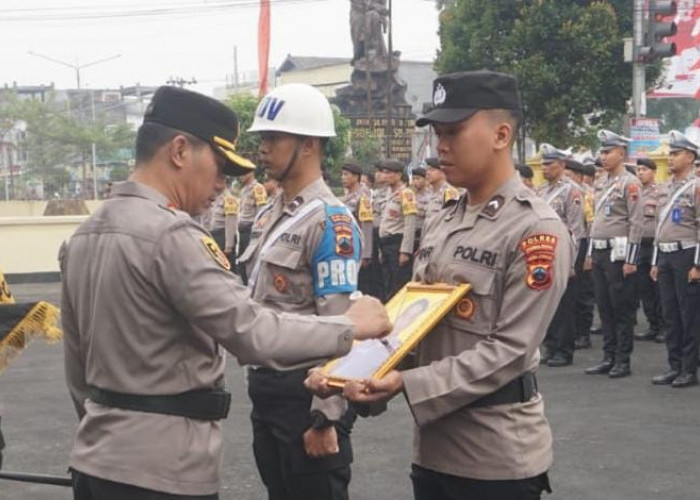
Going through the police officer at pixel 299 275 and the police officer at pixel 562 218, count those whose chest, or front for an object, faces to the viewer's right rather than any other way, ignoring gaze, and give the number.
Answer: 0

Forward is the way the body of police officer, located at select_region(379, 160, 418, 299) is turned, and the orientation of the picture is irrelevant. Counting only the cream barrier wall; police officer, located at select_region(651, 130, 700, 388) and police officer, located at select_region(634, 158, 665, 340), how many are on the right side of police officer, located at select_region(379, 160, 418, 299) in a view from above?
1

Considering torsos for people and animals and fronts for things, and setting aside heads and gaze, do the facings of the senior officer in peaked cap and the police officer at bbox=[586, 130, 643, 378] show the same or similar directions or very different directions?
very different directions

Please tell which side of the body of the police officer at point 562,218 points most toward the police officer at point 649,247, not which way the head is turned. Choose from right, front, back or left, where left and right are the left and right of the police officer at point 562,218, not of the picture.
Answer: back

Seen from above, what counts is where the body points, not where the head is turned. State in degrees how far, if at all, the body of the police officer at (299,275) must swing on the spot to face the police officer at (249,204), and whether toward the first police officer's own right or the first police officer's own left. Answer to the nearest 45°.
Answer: approximately 135° to the first police officer's own right

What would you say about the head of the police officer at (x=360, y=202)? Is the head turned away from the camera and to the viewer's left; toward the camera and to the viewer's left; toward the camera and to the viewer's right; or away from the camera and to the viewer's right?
toward the camera and to the viewer's left

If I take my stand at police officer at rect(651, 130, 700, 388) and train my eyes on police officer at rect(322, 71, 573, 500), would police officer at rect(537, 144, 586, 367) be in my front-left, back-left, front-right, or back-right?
back-right

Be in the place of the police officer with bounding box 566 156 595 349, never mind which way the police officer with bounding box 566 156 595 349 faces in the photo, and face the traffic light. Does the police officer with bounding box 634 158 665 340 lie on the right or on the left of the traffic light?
right

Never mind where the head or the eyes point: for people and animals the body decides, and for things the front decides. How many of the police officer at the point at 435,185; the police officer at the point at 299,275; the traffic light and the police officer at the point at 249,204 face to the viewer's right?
1

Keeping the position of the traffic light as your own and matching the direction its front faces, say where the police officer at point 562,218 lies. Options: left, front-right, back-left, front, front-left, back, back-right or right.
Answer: right

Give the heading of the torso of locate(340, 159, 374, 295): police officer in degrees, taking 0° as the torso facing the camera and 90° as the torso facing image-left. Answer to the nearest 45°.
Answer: approximately 45°

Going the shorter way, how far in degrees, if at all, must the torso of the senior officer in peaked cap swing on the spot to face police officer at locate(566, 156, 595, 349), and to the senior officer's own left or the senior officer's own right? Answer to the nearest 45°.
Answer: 0° — they already face them

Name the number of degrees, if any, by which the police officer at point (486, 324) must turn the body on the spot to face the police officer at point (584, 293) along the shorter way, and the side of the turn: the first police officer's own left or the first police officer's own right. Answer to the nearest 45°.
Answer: approximately 135° to the first police officer's own right

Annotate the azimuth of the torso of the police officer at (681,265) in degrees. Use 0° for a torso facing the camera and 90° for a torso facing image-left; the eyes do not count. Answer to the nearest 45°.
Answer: approximately 45°

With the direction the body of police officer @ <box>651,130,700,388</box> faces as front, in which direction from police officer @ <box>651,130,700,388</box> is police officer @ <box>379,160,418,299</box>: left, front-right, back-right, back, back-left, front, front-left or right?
right
